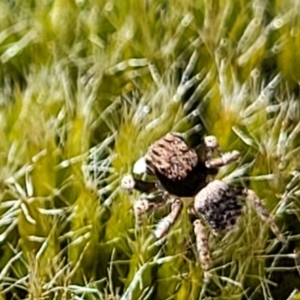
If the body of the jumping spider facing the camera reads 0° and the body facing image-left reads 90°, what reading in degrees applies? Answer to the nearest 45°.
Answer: approximately 135°
